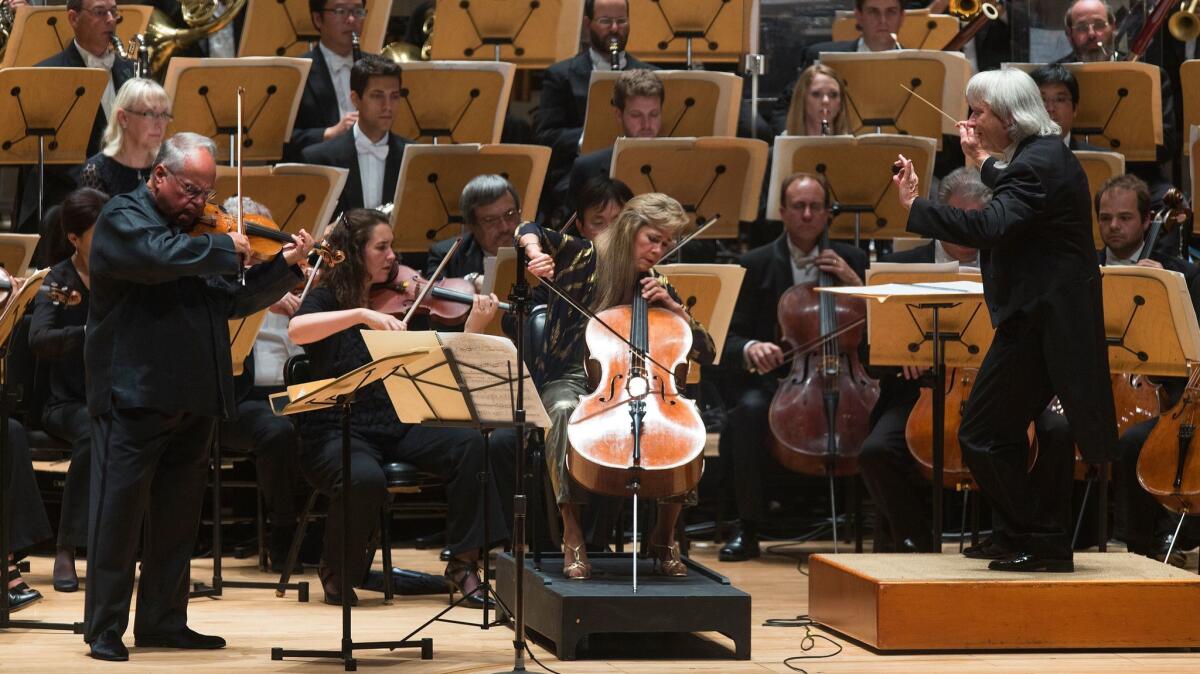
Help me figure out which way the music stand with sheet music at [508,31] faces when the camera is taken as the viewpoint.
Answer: facing away from the viewer

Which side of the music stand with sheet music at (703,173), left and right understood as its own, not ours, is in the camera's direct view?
back

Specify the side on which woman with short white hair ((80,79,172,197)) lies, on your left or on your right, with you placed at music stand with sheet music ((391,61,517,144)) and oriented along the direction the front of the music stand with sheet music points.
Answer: on your left

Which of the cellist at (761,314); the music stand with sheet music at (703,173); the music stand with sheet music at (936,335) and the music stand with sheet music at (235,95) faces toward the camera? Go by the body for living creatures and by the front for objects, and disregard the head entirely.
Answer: the cellist

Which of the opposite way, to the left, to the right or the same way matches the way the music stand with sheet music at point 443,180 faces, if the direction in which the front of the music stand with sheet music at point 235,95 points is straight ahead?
the same way

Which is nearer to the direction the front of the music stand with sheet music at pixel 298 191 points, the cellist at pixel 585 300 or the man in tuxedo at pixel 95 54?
the man in tuxedo

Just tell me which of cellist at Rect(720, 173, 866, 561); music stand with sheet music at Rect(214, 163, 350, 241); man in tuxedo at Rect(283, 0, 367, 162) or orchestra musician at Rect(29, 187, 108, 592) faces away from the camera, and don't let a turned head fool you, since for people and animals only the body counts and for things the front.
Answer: the music stand with sheet music

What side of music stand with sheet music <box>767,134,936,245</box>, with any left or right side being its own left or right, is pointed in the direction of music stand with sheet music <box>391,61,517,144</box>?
left

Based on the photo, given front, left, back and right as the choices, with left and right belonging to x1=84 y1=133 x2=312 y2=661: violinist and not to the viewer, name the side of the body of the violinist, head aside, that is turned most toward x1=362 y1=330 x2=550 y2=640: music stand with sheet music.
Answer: front

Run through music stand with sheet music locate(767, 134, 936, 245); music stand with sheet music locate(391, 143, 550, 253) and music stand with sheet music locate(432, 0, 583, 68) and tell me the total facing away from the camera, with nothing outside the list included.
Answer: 3

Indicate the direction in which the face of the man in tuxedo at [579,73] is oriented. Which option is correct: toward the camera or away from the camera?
toward the camera

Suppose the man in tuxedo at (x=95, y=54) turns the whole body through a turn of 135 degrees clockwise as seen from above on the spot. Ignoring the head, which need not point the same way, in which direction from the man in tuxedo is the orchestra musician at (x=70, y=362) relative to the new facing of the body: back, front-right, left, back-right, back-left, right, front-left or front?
left

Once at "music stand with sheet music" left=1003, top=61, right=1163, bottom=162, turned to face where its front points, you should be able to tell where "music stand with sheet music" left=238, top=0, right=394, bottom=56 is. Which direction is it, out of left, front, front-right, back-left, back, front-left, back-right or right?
left

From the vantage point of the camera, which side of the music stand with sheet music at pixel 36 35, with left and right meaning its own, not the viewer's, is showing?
back

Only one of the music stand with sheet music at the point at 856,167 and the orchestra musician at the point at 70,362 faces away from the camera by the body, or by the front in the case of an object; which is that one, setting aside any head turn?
the music stand with sheet music

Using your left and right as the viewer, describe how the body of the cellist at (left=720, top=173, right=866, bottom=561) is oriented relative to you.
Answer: facing the viewer

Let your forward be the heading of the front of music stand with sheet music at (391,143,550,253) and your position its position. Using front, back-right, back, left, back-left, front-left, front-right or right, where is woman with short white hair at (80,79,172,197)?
left

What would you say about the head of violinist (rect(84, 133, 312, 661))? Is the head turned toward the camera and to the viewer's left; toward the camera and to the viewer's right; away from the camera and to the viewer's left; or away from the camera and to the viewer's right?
toward the camera and to the viewer's right
